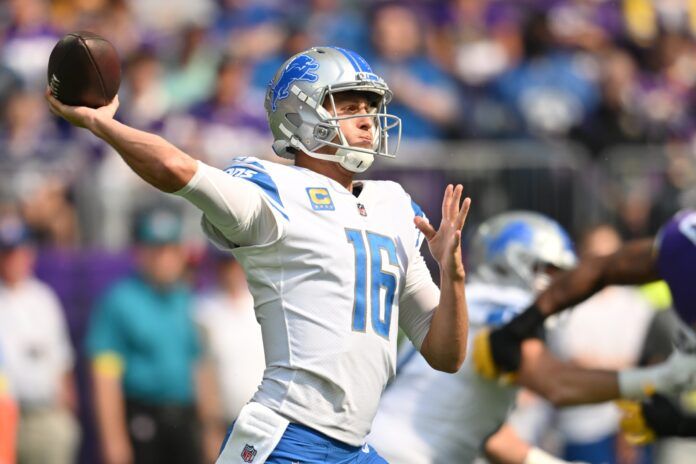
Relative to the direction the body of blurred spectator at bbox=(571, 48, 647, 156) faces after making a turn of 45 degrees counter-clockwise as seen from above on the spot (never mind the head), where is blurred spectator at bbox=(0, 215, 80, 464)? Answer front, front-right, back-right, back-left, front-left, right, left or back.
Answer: right

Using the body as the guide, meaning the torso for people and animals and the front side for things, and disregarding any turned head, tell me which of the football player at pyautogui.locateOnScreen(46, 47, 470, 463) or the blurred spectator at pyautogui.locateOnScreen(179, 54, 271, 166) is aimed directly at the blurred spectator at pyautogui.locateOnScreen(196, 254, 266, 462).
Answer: the blurred spectator at pyautogui.locateOnScreen(179, 54, 271, 166)

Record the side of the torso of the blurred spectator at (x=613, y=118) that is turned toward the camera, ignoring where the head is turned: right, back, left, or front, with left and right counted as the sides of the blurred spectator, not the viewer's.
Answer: front

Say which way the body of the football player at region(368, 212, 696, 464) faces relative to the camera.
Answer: to the viewer's right

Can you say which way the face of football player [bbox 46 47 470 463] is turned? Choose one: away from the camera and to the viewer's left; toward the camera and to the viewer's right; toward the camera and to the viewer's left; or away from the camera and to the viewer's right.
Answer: toward the camera and to the viewer's right

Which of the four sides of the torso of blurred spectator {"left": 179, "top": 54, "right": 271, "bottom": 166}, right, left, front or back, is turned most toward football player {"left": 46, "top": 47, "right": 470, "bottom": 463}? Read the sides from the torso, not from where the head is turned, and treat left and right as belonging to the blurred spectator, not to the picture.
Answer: front

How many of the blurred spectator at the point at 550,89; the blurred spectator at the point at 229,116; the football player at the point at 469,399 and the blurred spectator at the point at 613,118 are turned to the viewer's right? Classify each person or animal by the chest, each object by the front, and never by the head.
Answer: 1

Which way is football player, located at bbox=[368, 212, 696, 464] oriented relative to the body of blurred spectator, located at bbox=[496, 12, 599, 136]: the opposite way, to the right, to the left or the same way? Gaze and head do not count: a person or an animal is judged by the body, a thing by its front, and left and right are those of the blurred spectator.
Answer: to the left

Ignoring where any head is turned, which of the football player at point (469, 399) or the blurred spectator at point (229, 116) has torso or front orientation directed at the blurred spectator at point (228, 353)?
the blurred spectator at point (229, 116)

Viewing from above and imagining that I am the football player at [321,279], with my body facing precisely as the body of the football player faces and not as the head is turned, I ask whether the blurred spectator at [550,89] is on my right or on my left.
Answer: on my left

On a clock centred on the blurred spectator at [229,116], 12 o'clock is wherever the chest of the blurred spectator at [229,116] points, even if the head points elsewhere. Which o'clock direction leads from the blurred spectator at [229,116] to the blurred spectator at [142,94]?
the blurred spectator at [142,94] is roughly at 3 o'clock from the blurred spectator at [229,116].

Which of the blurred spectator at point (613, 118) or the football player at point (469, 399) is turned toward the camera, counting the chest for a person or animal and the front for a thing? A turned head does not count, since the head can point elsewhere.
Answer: the blurred spectator

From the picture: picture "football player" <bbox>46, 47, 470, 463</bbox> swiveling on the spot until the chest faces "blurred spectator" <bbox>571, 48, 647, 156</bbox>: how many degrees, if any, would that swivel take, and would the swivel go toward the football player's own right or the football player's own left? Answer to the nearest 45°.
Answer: approximately 90° to the football player's own left

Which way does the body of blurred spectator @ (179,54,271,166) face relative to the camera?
toward the camera

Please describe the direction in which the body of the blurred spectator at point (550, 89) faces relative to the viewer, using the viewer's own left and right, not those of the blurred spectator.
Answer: facing the viewer

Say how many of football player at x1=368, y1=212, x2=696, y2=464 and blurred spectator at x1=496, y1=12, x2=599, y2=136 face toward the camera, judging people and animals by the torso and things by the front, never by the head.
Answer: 1

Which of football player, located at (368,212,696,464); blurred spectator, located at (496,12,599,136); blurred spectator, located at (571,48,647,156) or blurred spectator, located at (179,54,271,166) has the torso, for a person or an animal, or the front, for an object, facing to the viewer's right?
the football player
